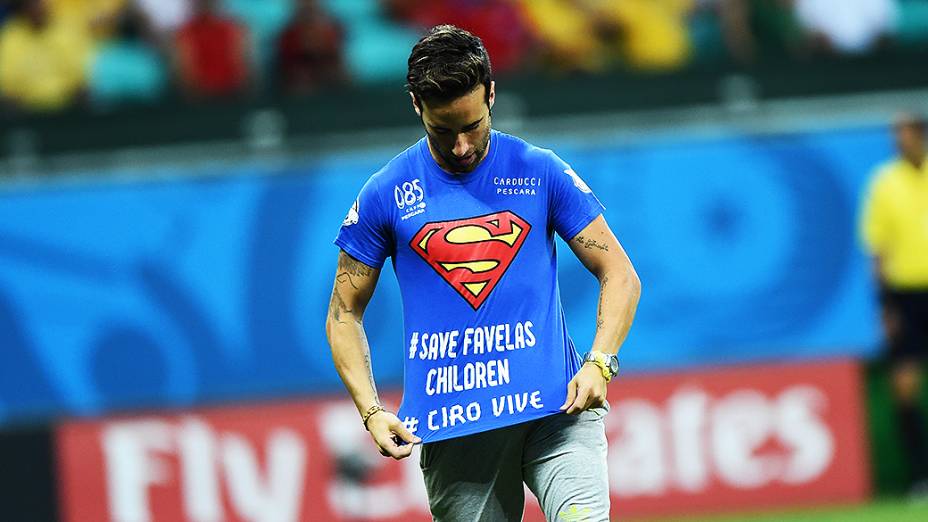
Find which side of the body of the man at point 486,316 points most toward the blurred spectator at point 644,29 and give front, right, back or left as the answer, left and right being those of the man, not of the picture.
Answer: back

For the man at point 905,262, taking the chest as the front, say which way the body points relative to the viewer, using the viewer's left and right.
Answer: facing the viewer

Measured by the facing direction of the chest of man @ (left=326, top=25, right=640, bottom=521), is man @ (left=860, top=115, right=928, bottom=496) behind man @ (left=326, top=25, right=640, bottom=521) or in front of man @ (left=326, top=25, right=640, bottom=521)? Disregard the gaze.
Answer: behind

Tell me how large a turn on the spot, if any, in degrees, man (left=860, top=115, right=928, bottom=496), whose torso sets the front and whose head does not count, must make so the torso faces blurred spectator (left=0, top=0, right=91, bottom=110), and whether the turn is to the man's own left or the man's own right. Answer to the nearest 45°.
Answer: approximately 90° to the man's own right

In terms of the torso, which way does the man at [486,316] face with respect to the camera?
toward the camera

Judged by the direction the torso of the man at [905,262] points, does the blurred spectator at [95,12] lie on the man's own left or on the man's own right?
on the man's own right

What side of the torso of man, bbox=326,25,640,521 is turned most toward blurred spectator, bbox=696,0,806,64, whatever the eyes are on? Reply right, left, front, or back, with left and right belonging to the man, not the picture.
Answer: back

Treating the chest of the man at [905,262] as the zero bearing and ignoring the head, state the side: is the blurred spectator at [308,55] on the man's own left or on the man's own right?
on the man's own right

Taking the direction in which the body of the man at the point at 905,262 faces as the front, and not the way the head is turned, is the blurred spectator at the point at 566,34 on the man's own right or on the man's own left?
on the man's own right

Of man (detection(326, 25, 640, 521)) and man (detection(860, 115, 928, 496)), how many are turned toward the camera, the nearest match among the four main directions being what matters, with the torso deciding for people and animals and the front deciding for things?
2
